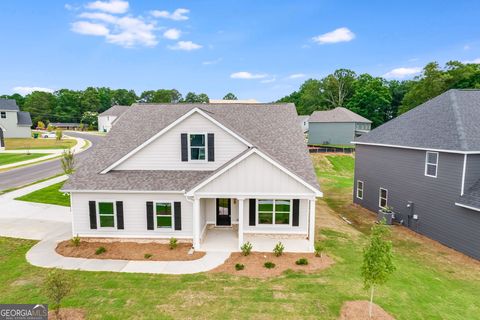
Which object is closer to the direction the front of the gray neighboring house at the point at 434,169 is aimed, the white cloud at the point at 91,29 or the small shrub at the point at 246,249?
the small shrub

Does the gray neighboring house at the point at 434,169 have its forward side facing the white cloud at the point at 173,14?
no

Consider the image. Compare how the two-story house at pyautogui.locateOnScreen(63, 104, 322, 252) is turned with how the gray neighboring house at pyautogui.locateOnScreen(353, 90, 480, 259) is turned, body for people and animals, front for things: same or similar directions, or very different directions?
same or similar directions

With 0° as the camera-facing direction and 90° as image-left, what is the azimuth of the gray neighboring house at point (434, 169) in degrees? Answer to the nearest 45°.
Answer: approximately 315°

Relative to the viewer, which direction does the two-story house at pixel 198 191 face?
toward the camera

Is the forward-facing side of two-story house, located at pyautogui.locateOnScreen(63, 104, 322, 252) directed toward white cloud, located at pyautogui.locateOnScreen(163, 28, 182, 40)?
no

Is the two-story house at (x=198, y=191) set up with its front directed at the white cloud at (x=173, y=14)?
no

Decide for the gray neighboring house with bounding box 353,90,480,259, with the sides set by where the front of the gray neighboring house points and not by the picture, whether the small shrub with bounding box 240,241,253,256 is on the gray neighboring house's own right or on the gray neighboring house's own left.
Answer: on the gray neighboring house's own right

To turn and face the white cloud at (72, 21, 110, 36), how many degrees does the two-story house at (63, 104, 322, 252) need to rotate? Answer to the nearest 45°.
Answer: approximately 135° to its right

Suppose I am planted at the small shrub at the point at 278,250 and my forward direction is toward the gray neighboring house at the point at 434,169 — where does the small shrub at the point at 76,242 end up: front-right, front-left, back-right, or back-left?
back-left

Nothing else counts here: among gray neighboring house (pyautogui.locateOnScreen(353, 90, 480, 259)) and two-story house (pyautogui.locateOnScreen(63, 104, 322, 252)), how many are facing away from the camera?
0
